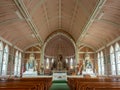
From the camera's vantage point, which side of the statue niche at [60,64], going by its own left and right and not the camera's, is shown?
front

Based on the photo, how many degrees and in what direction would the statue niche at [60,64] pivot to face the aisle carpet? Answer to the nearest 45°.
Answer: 0° — it already faces it
